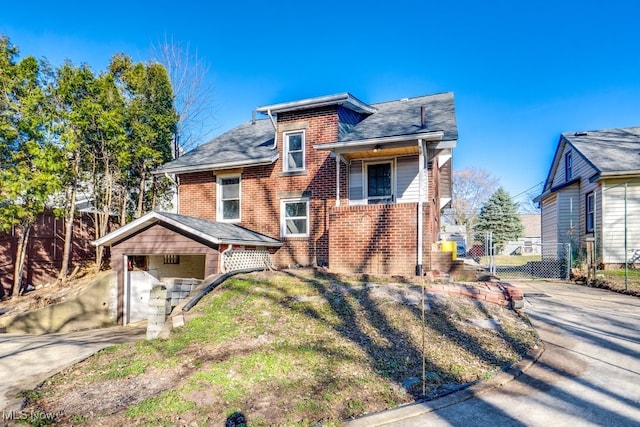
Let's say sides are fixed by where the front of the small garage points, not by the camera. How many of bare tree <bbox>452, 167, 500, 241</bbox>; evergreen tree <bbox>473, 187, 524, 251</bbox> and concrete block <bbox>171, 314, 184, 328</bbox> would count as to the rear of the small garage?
2

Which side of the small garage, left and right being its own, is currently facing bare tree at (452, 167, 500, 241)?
back

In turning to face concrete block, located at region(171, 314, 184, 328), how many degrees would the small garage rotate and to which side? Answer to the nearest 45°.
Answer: approximately 45° to its left

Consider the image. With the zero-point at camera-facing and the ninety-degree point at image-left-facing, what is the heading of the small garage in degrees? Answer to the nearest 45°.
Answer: approximately 45°

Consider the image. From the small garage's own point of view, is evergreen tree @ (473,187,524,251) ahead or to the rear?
to the rear

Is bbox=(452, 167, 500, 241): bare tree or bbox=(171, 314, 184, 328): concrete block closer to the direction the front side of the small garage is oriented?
the concrete block

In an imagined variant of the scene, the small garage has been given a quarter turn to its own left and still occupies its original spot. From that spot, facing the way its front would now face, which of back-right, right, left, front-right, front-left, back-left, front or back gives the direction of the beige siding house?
front-left
